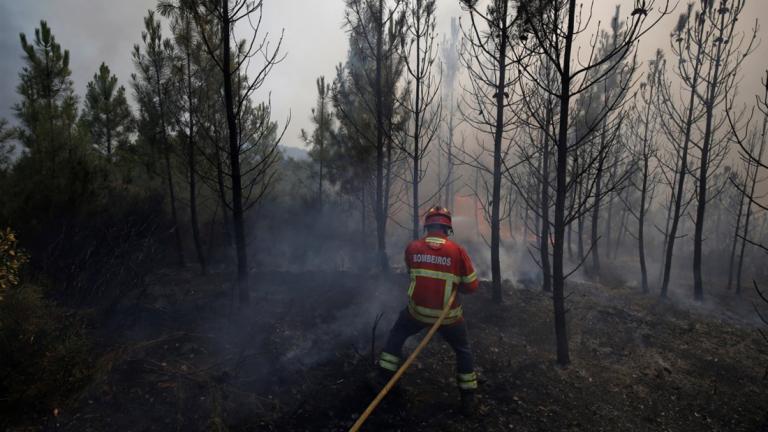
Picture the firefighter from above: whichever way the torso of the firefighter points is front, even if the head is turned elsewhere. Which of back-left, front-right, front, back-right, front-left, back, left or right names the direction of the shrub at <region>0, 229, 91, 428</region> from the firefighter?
left

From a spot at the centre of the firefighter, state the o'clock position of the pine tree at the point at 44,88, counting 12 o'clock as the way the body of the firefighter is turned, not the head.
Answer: The pine tree is roughly at 10 o'clock from the firefighter.

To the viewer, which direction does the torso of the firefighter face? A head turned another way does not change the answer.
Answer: away from the camera

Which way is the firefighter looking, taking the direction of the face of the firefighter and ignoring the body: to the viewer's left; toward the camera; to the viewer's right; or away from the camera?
away from the camera
